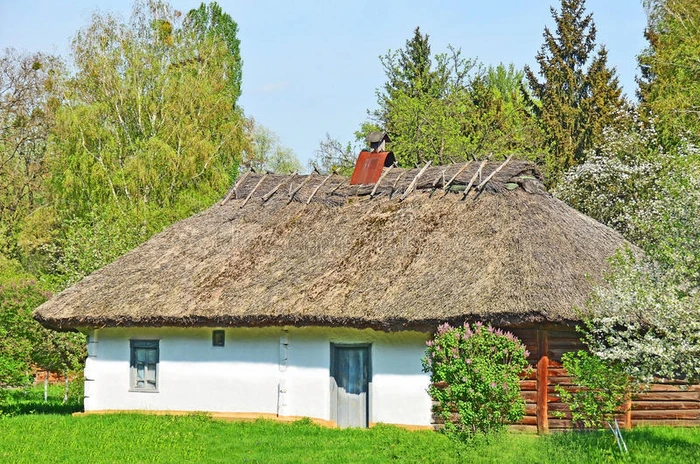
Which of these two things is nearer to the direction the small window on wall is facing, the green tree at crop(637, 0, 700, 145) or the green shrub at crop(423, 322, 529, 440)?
the green shrub

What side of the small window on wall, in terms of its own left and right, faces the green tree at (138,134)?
back

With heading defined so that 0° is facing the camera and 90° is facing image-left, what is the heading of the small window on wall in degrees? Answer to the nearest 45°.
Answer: approximately 0°

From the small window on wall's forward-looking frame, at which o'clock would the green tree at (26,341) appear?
The green tree is roughly at 4 o'clock from the small window on wall.

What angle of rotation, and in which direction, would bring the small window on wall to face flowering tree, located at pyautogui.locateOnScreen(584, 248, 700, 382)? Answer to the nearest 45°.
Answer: approximately 45° to its left

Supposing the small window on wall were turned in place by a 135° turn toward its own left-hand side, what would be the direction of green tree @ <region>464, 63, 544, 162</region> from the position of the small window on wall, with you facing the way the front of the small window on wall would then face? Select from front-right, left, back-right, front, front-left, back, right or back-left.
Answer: front

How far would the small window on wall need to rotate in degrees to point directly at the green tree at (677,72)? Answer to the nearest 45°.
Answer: approximately 90° to its left

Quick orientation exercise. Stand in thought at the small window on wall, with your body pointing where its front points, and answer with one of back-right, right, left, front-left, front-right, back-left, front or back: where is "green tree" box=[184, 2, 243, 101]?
back

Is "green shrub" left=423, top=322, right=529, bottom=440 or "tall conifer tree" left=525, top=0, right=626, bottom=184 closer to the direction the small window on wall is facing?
the green shrub

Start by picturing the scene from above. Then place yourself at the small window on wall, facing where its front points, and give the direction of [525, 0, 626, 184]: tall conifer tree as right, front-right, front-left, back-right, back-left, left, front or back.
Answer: back-left
